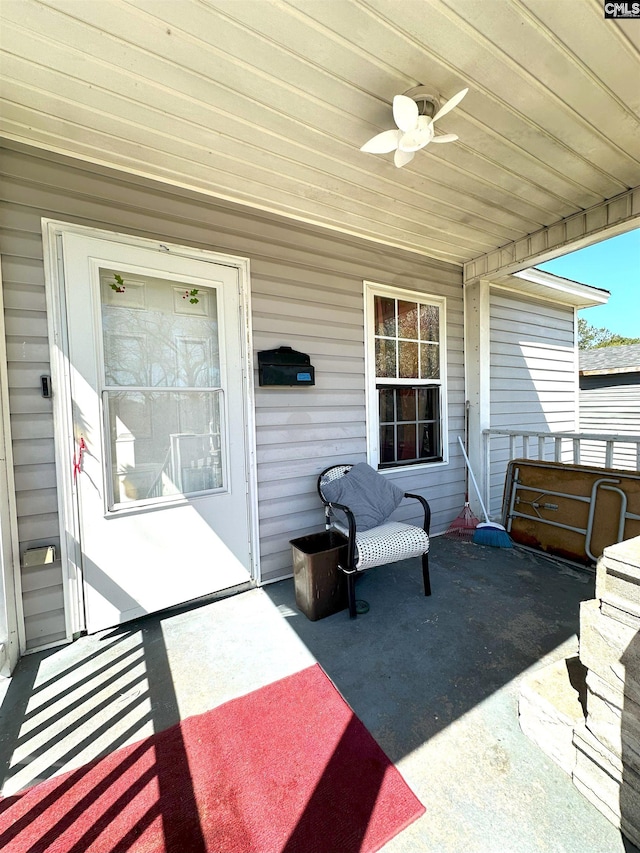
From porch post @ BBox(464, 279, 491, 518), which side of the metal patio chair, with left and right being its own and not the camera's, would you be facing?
left

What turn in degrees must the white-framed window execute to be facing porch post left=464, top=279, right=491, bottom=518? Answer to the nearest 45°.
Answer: approximately 90° to its left

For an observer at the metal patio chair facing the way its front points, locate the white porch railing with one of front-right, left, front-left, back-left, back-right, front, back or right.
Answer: left

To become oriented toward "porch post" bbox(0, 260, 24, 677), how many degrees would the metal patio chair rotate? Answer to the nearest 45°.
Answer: approximately 135° to its right

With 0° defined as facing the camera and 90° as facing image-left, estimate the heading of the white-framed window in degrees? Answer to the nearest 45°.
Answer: approximately 315°

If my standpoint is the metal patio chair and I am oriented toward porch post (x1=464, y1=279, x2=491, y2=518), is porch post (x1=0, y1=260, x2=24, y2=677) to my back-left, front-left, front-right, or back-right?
back-left

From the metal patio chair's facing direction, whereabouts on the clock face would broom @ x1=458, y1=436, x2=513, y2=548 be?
The broom is roughly at 9 o'clock from the metal patio chair.

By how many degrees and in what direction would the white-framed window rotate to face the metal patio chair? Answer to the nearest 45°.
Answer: approximately 45° to its right

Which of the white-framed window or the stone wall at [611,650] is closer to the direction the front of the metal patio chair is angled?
the stone wall

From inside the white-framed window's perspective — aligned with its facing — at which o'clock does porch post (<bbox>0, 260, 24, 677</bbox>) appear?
The porch post is roughly at 3 o'clock from the white-framed window.

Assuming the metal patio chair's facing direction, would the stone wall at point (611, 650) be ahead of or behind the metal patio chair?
ahead

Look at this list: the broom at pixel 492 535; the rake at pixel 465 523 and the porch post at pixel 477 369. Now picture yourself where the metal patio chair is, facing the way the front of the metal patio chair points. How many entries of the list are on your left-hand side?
3
